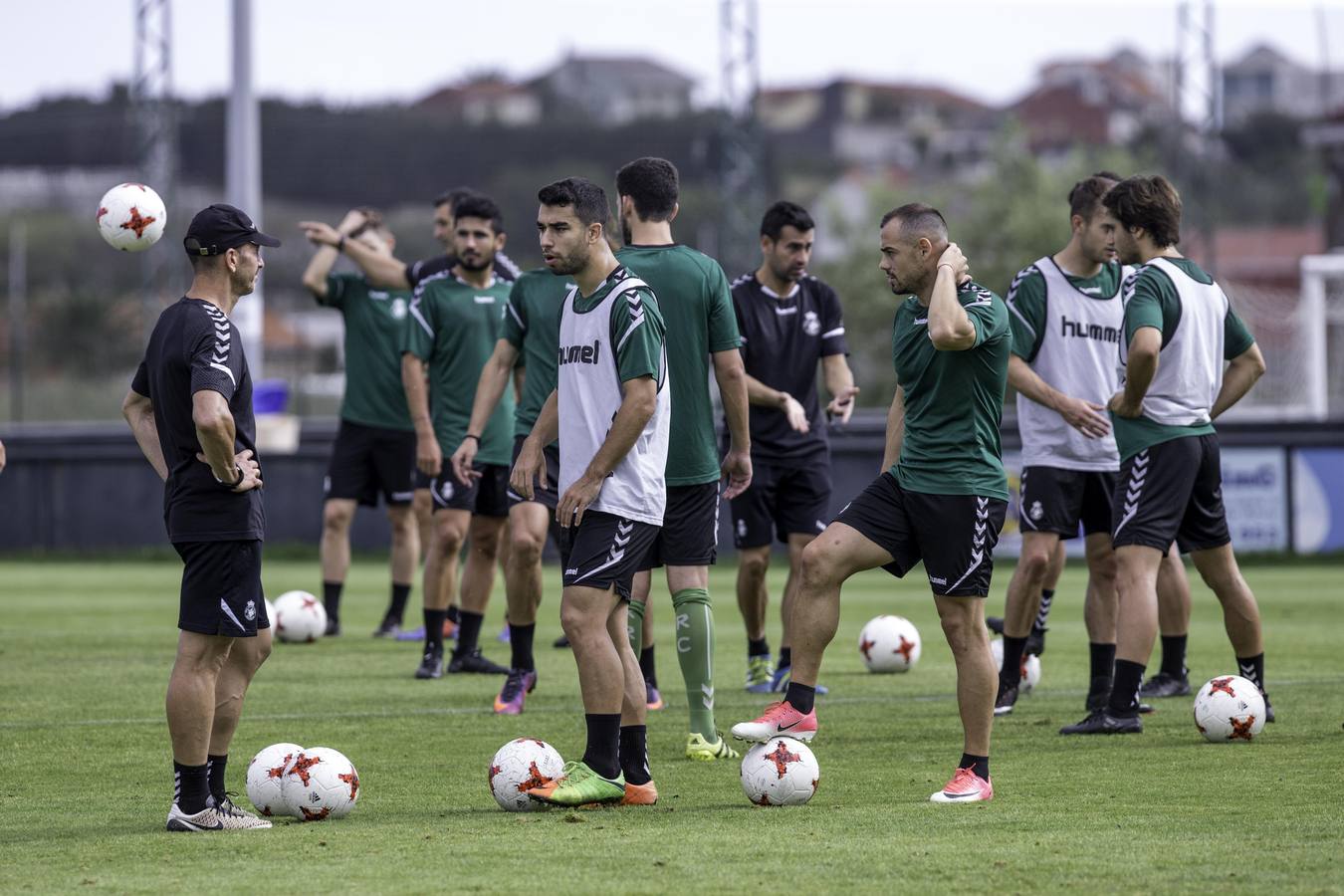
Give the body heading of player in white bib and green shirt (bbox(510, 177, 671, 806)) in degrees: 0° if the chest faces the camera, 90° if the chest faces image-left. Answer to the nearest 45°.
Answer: approximately 45°

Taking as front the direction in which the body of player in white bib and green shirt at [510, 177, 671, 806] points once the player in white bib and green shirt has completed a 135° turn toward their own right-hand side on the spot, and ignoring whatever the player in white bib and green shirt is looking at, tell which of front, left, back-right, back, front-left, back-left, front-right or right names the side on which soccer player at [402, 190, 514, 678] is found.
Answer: front

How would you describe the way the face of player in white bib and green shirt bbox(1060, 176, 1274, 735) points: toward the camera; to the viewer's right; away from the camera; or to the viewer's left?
to the viewer's left

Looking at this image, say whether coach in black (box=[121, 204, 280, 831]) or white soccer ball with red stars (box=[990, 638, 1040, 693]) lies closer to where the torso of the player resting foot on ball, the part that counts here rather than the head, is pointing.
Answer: the coach in black

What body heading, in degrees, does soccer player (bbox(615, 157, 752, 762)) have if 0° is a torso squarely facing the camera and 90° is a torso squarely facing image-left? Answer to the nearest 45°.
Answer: approximately 180°

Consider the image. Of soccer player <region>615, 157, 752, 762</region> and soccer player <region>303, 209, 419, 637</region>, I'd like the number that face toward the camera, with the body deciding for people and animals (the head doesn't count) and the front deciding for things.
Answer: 1

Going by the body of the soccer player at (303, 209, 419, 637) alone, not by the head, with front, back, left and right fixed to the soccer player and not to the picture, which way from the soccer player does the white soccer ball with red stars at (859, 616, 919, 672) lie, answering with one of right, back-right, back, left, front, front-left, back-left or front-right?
front-left

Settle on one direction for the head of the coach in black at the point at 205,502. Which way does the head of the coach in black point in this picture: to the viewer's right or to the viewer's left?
to the viewer's right

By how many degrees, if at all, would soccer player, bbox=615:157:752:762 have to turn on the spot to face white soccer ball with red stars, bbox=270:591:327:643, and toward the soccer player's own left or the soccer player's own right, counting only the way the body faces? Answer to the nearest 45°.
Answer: approximately 45° to the soccer player's own left

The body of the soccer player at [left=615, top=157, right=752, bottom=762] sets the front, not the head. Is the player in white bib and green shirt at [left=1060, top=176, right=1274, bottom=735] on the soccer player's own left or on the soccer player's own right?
on the soccer player's own right

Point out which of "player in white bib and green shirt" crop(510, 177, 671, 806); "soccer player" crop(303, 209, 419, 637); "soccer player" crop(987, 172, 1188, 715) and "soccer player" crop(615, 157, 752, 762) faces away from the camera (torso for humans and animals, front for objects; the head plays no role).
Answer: "soccer player" crop(615, 157, 752, 762)

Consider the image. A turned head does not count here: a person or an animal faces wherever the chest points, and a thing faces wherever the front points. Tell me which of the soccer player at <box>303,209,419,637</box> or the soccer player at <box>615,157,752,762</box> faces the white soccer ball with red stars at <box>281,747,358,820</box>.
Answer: the soccer player at <box>303,209,419,637</box>

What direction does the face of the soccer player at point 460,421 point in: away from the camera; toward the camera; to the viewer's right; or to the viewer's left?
toward the camera
